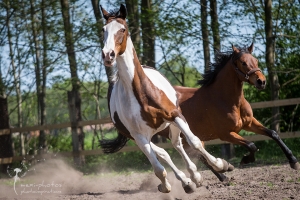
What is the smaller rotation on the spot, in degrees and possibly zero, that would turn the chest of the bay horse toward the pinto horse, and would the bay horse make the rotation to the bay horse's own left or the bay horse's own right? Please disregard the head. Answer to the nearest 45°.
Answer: approximately 90° to the bay horse's own right

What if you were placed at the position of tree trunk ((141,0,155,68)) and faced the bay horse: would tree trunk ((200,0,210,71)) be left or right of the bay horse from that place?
left

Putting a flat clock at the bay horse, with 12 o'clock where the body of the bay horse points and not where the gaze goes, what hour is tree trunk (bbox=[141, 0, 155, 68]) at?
The tree trunk is roughly at 7 o'clock from the bay horse.

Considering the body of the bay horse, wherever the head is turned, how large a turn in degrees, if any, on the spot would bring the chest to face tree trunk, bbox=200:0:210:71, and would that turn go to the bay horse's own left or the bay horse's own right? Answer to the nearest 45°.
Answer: approximately 135° to the bay horse's own left

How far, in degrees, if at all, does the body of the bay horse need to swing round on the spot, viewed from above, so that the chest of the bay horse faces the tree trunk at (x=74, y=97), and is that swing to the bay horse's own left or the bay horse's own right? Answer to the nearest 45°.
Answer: approximately 180°

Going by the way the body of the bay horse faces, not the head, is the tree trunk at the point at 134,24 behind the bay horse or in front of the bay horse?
behind

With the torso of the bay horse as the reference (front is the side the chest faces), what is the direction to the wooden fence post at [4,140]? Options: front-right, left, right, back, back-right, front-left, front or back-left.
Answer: back

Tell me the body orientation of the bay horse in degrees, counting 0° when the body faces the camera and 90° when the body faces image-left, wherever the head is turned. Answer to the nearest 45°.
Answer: approximately 315°
